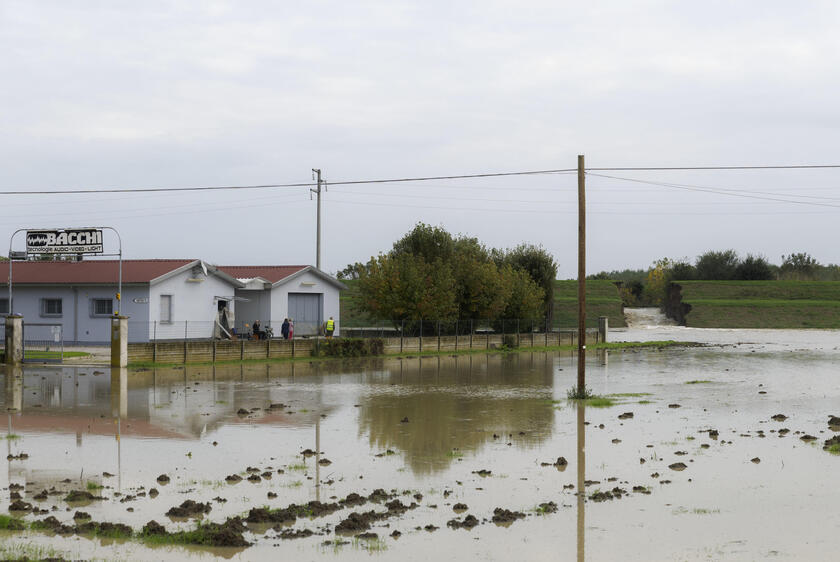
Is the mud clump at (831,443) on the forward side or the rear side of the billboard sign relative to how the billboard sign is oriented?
on the forward side

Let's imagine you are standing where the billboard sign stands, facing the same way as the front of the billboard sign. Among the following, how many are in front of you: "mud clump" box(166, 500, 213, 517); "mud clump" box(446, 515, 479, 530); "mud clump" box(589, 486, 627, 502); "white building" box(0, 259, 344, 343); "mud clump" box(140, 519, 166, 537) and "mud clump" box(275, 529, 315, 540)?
5

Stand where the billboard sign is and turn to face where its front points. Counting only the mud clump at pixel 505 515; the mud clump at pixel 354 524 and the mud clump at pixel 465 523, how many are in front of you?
3

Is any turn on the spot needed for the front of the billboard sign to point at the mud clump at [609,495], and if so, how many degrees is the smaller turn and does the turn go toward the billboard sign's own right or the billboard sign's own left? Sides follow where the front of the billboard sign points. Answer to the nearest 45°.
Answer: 0° — it already faces it

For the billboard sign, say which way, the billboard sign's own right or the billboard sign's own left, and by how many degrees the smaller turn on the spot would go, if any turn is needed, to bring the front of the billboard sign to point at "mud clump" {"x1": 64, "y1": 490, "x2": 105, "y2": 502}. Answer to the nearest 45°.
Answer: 0° — it already faces it

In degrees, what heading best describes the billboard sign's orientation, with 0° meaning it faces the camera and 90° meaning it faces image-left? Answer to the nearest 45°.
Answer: approximately 0°

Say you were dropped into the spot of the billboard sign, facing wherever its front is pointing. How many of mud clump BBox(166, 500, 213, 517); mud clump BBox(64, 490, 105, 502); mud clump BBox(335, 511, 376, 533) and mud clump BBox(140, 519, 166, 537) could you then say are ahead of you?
4

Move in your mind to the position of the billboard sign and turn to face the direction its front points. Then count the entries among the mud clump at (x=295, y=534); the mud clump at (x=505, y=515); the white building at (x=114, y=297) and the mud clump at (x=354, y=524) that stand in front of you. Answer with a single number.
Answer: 3

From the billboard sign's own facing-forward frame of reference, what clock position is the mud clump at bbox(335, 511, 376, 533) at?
The mud clump is roughly at 12 o'clock from the billboard sign.

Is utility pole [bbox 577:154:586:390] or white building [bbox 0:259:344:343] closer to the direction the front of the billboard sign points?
the utility pole

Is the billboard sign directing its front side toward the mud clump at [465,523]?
yes

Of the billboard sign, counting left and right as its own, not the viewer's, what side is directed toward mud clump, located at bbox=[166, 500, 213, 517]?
front

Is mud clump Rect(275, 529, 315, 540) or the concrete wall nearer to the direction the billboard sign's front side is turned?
the mud clump

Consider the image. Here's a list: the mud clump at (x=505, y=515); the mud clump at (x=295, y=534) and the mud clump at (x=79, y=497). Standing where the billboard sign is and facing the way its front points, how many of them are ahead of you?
3

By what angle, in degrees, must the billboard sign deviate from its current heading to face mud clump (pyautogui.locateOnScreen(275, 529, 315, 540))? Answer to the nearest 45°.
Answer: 0° — it already faces it
